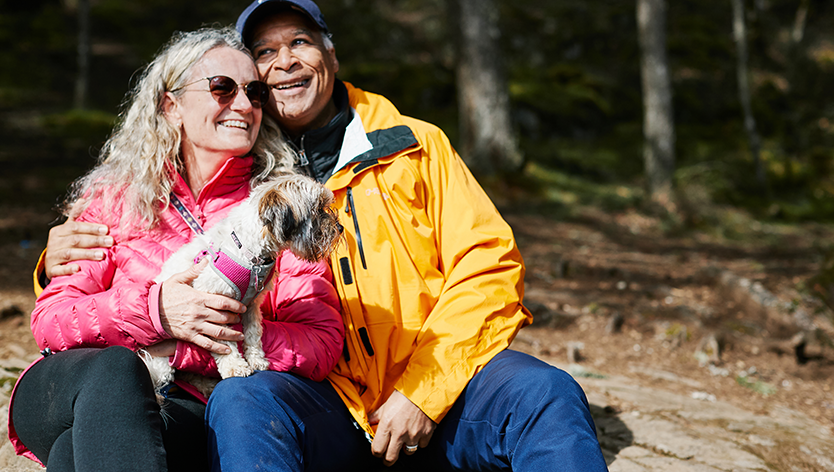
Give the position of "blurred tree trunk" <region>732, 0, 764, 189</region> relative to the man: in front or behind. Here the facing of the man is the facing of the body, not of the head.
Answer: behind

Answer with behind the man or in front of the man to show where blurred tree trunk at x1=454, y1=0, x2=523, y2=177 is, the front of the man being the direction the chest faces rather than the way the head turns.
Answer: behind

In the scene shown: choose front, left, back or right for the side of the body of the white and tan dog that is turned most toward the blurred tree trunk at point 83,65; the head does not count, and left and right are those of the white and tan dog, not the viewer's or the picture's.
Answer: left

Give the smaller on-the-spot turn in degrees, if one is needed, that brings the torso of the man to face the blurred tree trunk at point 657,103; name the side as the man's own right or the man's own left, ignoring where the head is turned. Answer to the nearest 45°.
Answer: approximately 180°

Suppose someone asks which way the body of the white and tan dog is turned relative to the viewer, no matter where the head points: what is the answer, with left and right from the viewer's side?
facing to the right of the viewer

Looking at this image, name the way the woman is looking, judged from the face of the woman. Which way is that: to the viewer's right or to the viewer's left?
to the viewer's right

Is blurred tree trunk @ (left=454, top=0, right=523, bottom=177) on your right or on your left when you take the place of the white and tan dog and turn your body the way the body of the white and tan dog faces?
on your left

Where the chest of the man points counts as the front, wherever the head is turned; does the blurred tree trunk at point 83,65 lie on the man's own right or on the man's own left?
on the man's own right
